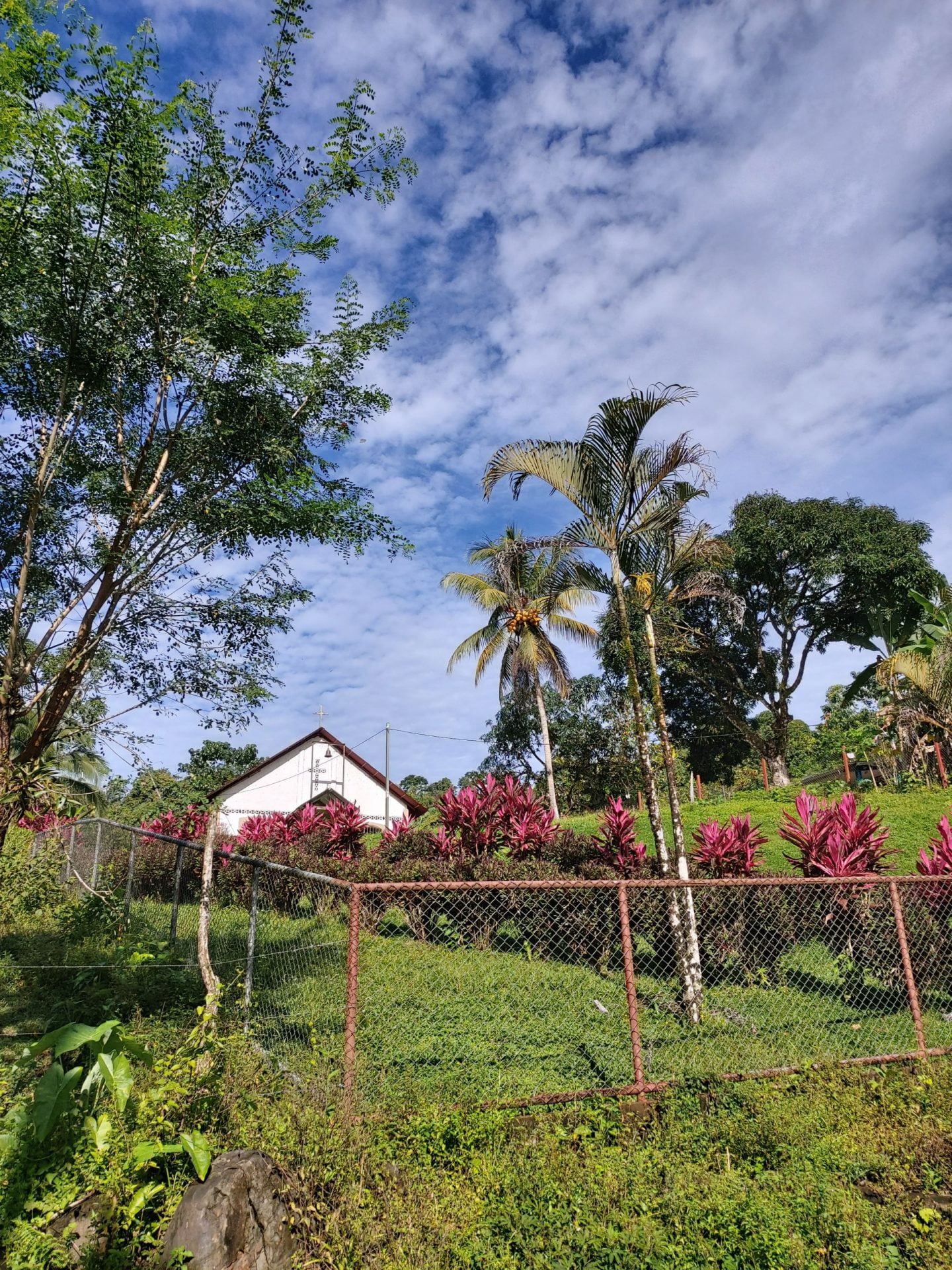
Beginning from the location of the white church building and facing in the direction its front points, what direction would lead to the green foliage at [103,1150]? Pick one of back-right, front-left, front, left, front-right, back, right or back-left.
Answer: front

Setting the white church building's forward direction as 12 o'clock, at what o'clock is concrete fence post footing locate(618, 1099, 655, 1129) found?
The concrete fence post footing is roughly at 12 o'clock from the white church building.

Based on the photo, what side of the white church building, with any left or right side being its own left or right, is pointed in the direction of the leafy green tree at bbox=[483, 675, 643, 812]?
left

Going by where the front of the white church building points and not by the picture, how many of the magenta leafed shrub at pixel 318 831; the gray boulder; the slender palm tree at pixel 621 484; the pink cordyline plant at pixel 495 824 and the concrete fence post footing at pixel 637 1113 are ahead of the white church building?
5

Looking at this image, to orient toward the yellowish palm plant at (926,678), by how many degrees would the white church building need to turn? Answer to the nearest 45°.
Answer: approximately 45° to its left

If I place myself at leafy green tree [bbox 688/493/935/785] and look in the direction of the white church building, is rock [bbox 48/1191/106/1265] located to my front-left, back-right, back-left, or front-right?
front-left

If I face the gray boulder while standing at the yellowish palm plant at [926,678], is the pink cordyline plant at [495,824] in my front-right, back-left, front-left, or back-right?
front-right

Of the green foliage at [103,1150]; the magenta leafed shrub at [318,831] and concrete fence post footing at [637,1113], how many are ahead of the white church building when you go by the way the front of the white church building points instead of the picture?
3

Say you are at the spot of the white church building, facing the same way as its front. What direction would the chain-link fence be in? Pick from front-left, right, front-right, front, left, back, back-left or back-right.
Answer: front

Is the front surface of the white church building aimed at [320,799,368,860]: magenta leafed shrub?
yes

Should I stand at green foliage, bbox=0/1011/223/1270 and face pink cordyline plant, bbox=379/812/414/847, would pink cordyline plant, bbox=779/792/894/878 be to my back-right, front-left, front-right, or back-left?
front-right

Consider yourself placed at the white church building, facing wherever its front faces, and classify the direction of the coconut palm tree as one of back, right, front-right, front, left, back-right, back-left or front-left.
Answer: front-left

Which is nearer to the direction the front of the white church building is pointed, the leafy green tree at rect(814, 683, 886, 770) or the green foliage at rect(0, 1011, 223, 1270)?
the green foliage

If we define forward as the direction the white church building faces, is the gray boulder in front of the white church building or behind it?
in front

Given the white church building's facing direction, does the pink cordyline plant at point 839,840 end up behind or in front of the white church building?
in front

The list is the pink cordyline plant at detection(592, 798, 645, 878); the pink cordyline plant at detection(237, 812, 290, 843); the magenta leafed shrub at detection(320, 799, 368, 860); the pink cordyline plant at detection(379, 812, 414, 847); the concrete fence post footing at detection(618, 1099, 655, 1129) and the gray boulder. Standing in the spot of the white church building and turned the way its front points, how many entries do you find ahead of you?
6

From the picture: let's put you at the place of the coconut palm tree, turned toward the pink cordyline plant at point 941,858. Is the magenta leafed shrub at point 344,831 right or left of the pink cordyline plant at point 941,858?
right

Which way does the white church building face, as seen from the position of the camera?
facing the viewer

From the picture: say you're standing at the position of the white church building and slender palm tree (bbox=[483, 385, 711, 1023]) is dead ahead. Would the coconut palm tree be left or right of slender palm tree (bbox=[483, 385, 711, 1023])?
left

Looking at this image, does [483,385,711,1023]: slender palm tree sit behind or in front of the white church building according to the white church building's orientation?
in front
